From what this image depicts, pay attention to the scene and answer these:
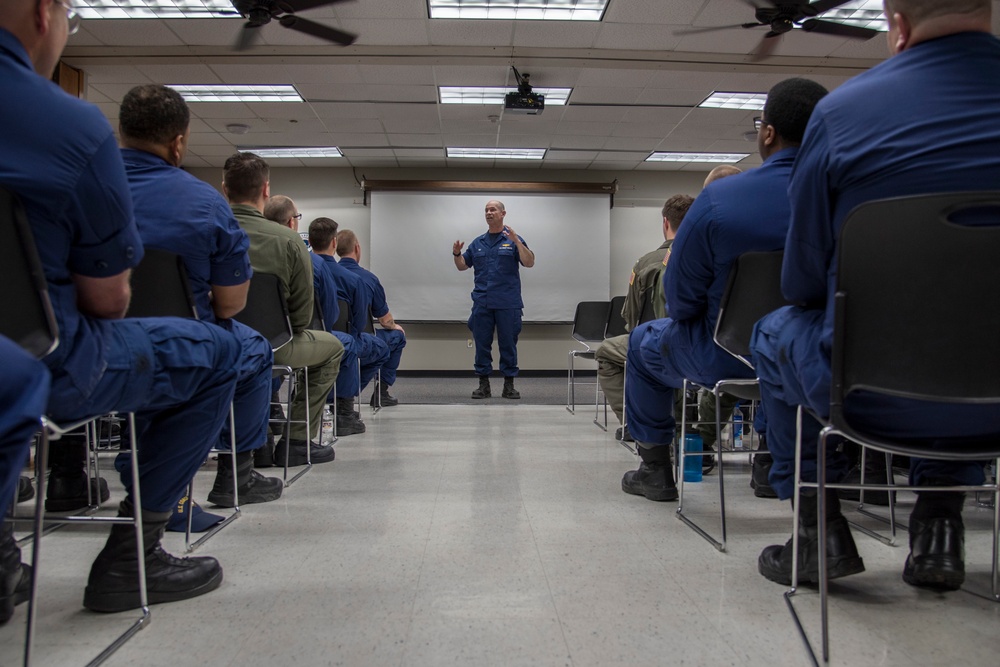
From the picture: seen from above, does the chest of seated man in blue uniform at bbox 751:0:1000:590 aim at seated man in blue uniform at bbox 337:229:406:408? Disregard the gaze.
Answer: no

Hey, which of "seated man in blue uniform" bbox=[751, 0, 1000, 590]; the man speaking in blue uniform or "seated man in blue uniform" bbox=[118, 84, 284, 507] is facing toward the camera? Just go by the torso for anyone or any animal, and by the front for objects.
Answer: the man speaking in blue uniform

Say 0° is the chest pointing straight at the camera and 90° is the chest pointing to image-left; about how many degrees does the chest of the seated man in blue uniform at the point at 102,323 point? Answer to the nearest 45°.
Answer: approximately 225°

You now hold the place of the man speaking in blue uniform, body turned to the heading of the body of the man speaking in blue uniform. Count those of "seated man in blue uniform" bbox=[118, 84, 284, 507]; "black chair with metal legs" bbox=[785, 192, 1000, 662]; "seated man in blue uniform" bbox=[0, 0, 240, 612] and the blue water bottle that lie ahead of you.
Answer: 4

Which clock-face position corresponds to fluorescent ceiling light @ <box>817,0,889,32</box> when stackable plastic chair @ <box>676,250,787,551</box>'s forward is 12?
The fluorescent ceiling light is roughly at 2 o'clock from the stackable plastic chair.

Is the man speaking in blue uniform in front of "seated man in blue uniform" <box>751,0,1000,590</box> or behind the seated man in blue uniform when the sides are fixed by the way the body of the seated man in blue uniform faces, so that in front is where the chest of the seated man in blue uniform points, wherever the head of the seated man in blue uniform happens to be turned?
in front

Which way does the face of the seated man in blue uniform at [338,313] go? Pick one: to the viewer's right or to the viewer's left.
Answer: to the viewer's right

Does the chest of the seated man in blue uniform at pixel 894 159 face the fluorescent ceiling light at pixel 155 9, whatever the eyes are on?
no

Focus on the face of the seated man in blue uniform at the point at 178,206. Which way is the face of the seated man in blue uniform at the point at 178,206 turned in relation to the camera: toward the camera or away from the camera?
away from the camera

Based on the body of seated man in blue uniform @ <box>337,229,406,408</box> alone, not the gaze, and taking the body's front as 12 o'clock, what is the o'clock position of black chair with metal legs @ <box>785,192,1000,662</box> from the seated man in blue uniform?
The black chair with metal legs is roughly at 4 o'clock from the seated man in blue uniform.

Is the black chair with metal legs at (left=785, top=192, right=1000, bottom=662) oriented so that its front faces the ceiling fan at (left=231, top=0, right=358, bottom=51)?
no

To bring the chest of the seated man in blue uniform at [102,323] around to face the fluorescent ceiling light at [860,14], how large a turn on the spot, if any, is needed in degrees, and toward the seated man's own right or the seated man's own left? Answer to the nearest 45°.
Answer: approximately 45° to the seated man's own right

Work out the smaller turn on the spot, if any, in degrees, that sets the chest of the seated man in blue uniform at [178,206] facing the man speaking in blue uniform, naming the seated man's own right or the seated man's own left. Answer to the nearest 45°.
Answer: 0° — they already face them

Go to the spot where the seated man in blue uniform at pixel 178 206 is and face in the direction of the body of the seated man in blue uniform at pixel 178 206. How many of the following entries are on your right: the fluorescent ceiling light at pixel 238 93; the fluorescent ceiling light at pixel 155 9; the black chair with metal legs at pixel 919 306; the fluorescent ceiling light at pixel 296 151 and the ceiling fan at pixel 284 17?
1

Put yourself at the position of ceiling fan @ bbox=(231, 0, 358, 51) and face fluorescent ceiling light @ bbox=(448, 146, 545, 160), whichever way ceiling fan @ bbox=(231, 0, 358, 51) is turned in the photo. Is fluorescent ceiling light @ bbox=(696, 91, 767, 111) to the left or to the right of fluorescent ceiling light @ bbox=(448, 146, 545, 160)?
right

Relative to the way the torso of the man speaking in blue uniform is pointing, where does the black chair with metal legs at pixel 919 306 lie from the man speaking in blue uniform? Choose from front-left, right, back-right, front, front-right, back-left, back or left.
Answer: front

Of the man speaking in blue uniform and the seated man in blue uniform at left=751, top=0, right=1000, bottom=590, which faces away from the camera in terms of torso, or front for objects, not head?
the seated man in blue uniform

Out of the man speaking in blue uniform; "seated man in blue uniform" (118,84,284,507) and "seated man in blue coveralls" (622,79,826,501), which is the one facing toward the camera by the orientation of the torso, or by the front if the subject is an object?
the man speaking in blue uniform

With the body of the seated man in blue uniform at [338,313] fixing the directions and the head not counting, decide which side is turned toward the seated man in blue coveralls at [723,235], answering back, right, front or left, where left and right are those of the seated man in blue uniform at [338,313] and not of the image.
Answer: right

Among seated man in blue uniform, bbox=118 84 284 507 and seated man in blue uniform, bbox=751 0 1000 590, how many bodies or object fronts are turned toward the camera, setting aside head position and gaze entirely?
0

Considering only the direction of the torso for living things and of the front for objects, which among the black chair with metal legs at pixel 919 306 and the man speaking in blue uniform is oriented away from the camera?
the black chair with metal legs
